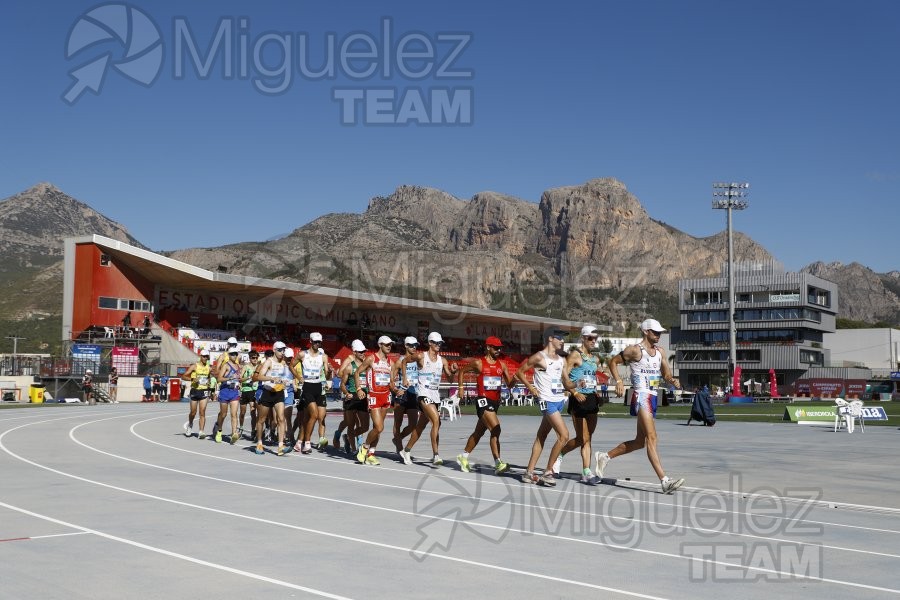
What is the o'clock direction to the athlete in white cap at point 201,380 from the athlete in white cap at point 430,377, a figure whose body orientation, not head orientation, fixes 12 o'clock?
the athlete in white cap at point 201,380 is roughly at 6 o'clock from the athlete in white cap at point 430,377.

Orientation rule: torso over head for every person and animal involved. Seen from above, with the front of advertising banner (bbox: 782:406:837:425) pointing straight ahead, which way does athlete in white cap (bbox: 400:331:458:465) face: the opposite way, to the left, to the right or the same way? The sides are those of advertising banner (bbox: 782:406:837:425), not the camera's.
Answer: to the left

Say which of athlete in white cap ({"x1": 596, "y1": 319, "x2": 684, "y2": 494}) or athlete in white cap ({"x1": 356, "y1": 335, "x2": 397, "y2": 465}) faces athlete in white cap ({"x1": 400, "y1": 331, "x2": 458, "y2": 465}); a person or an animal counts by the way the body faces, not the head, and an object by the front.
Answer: athlete in white cap ({"x1": 356, "y1": 335, "x2": 397, "y2": 465})

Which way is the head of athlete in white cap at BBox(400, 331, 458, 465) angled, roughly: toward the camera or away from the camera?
toward the camera

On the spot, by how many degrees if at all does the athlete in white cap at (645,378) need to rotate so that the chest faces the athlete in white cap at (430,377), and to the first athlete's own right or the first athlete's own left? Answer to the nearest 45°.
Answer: approximately 180°

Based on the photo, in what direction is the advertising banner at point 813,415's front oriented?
toward the camera

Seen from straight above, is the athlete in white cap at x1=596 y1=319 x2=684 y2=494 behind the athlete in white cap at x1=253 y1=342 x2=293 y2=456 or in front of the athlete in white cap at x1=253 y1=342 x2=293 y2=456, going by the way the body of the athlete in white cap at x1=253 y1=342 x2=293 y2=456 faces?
in front

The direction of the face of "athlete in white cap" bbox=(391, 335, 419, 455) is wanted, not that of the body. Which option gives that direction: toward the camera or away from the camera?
toward the camera

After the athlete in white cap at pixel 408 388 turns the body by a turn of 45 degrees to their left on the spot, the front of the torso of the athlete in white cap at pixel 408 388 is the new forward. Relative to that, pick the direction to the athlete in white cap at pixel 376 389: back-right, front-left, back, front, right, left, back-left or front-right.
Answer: back

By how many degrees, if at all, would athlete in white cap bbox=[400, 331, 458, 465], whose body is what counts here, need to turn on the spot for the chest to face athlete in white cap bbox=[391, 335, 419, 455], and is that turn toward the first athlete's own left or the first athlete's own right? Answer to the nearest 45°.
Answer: approximately 180°

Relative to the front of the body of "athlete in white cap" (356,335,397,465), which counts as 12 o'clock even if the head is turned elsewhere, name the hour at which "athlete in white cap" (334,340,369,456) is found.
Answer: "athlete in white cap" (334,340,369,456) is roughly at 7 o'clock from "athlete in white cap" (356,335,397,465).

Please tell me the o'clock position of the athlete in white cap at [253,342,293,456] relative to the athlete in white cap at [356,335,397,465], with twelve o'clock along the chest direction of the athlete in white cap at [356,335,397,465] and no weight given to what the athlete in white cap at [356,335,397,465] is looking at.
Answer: the athlete in white cap at [253,342,293,456] is roughly at 6 o'clock from the athlete in white cap at [356,335,397,465].

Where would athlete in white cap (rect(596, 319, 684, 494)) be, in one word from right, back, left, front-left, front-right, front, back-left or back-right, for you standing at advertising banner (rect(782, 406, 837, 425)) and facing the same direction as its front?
front

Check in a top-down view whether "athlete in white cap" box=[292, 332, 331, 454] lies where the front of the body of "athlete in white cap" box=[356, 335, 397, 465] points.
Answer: no

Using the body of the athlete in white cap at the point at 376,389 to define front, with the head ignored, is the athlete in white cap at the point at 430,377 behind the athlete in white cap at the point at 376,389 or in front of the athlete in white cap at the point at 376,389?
in front

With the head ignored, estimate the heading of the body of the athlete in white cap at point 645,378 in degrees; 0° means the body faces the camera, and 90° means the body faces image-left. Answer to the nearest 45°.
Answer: approximately 315°

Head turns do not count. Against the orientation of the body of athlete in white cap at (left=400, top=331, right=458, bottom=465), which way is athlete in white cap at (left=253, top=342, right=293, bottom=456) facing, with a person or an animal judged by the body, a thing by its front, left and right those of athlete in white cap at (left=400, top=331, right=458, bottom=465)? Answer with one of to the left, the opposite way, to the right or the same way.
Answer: the same way

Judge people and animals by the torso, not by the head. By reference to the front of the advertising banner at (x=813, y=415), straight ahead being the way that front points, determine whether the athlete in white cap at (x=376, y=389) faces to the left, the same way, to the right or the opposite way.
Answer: to the left

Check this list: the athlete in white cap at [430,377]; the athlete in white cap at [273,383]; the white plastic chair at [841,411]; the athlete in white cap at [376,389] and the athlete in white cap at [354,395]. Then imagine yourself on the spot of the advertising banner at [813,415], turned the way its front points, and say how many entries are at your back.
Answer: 0

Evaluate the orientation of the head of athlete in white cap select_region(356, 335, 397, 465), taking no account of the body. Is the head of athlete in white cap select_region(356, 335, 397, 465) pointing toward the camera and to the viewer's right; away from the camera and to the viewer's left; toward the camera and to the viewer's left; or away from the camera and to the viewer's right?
toward the camera and to the viewer's right

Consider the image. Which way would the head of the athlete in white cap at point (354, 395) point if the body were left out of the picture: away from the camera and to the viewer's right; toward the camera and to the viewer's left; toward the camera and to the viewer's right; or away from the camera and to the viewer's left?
toward the camera and to the viewer's right

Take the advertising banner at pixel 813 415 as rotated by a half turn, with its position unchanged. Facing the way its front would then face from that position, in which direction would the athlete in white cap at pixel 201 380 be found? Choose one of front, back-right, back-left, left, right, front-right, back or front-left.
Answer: back-left
